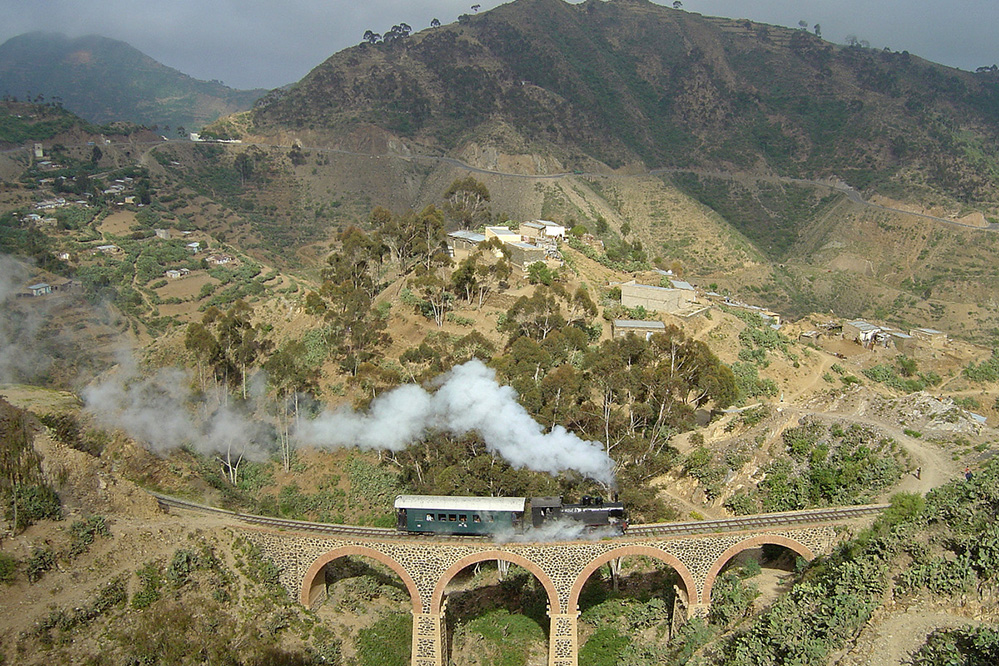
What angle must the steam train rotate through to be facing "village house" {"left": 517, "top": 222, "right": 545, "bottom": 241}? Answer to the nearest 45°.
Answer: approximately 90° to its left

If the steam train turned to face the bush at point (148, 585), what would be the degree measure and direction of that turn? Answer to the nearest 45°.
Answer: approximately 180°

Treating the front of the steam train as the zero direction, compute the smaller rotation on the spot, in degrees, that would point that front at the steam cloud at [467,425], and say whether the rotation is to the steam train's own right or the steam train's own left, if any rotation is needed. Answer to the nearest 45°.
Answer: approximately 90° to the steam train's own left

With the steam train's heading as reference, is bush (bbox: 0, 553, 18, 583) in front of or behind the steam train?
behind

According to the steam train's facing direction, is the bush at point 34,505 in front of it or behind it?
behind

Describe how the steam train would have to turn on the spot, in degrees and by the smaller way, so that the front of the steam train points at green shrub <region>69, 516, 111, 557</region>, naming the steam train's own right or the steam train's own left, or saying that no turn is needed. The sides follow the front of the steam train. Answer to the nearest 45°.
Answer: approximately 180°

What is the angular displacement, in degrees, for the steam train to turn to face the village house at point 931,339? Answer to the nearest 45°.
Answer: approximately 45° to its left

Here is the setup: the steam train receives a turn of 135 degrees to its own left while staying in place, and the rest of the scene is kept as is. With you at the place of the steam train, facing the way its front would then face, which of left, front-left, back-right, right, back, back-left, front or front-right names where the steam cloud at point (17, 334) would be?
front

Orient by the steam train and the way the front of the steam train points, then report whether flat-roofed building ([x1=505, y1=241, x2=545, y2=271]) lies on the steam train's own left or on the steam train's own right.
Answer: on the steam train's own left

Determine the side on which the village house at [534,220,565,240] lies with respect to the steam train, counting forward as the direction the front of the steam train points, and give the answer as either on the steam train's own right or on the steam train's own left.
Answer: on the steam train's own left

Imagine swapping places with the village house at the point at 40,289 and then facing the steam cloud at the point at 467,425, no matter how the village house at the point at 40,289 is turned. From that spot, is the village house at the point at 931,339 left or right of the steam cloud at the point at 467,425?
left

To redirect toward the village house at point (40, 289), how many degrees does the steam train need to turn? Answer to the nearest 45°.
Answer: approximately 135° to its left

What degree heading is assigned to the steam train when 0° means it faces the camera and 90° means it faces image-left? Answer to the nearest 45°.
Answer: approximately 270°
